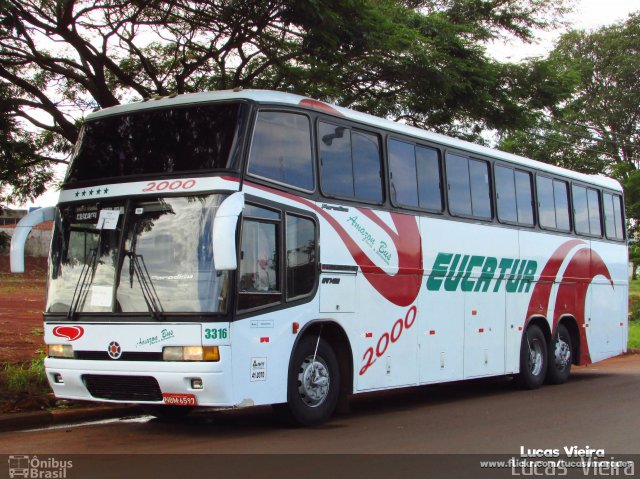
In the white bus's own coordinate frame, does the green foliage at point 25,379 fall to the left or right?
on its right

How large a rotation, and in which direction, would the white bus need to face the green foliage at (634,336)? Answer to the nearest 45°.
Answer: approximately 180°

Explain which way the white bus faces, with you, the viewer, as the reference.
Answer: facing the viewer and to the left of the viewer

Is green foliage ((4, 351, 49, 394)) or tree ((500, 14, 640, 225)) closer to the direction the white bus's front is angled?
the green foliage

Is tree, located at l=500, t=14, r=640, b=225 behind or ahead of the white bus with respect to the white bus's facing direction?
behind
